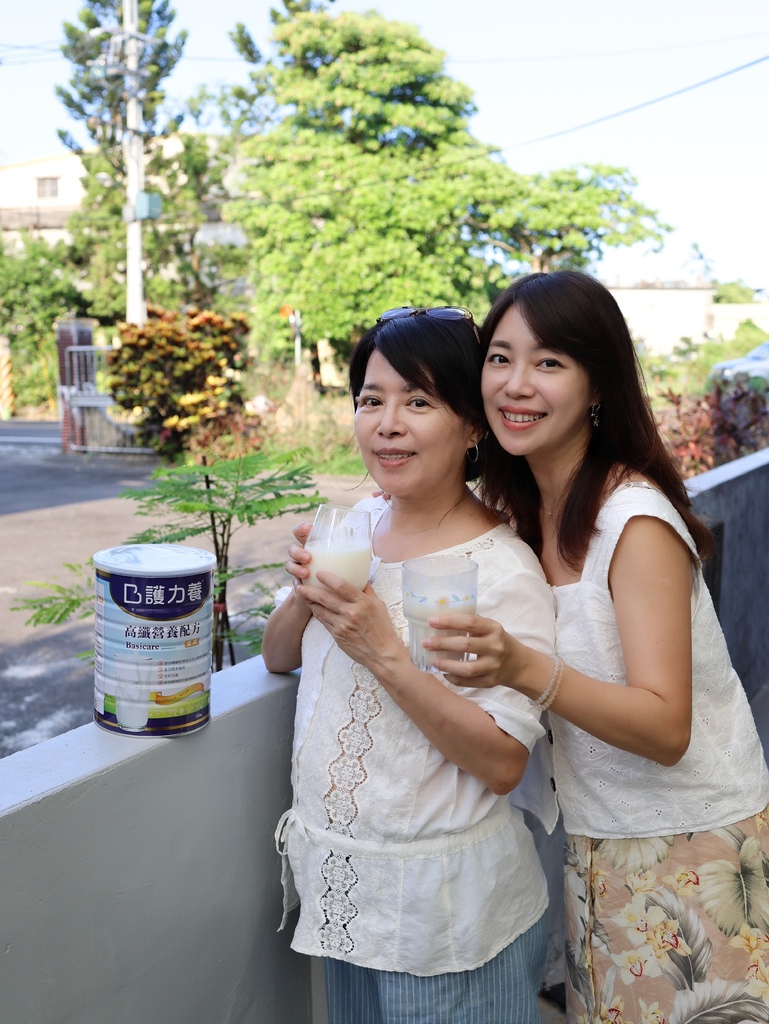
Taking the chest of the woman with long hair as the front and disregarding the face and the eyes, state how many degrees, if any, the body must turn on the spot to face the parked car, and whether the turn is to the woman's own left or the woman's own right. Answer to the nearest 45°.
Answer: approximately 135° to the woman's own right

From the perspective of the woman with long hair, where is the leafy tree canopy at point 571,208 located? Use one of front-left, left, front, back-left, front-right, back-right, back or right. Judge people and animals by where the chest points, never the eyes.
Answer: back-right

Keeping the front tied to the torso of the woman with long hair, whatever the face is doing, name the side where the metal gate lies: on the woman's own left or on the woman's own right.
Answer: on the woman's own right

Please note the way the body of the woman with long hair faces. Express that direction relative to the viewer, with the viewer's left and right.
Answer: facing the viewer and to the left of the viewer

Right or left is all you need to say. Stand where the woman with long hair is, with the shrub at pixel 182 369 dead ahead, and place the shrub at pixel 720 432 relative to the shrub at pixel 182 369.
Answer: right

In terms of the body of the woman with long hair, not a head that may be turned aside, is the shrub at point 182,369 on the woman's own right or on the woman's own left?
on the woman's own right

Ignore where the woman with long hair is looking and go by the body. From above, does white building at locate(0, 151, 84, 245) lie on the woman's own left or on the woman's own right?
on the woman's own right

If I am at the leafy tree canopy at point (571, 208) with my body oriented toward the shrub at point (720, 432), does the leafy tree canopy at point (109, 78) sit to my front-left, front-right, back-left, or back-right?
back-right

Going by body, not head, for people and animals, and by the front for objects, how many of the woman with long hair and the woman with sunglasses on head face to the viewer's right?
0
